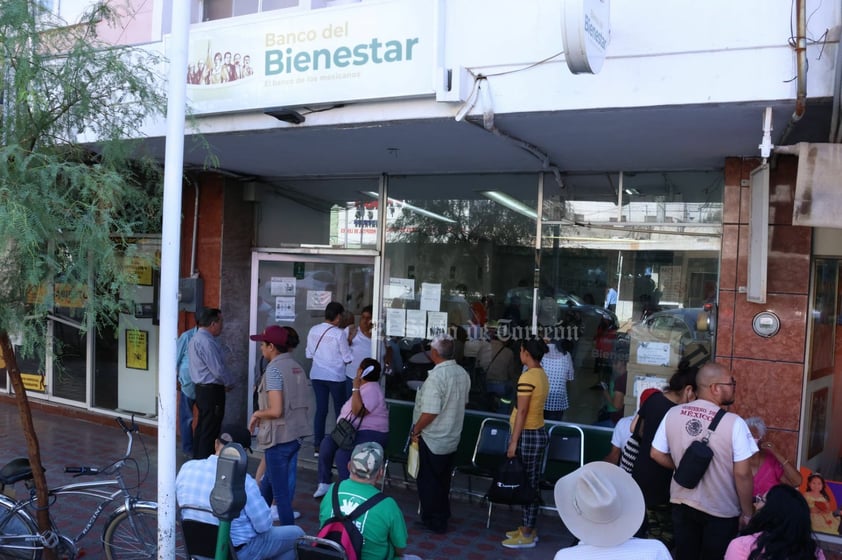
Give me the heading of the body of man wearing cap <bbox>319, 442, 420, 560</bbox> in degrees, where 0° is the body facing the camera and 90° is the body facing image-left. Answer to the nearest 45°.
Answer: approximately 180°

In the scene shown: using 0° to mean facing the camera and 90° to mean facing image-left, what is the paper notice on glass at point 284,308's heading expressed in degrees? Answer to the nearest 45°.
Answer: approximately 0°

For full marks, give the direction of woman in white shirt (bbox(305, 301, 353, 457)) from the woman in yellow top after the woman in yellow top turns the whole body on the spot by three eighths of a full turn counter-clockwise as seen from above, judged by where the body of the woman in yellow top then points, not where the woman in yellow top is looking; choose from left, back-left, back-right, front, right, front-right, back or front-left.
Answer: back

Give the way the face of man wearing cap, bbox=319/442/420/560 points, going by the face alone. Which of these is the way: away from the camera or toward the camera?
away from the camera

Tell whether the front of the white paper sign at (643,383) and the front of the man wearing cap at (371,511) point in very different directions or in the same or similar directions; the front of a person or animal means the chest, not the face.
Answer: very different directions

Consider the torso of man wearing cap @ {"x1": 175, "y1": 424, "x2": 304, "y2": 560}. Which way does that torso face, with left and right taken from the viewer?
facing to the right of the viewer

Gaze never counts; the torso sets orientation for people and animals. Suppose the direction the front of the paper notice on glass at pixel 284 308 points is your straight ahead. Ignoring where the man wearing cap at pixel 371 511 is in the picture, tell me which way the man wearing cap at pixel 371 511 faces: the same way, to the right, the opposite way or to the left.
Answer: the opposite way

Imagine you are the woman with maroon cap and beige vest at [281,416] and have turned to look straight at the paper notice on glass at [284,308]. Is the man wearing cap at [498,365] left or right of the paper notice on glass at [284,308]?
right

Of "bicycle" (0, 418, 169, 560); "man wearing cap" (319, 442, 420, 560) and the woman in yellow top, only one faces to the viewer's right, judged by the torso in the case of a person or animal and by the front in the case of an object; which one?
the bicycle

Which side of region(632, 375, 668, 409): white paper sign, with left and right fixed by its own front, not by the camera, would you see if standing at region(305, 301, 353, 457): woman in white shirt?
right

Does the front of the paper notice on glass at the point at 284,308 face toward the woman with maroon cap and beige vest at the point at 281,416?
yes
